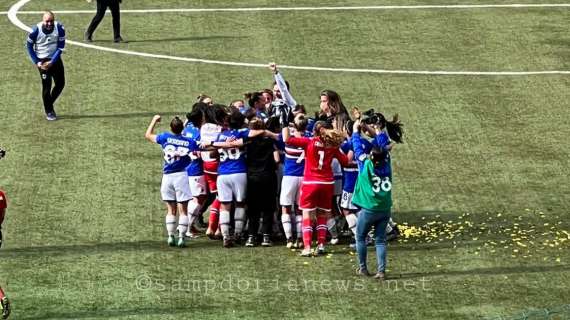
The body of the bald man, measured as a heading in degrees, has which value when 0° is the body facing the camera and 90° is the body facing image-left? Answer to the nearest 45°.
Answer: approximately 0°
